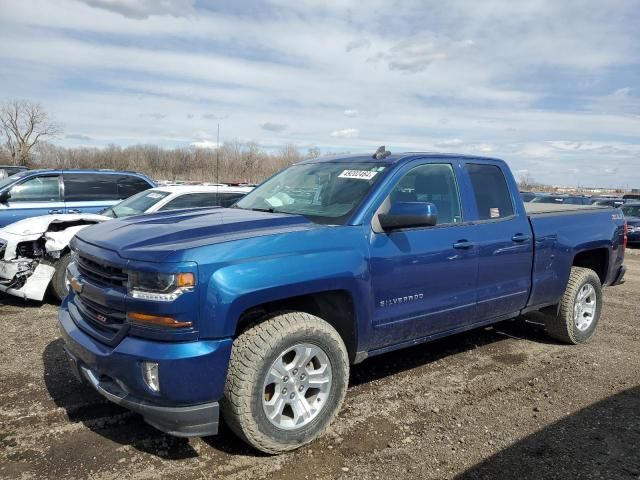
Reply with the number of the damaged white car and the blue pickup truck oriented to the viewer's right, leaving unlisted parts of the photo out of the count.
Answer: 0

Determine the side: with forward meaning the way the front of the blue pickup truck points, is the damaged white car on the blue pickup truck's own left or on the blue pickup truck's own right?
on the blue pickup truck's own right

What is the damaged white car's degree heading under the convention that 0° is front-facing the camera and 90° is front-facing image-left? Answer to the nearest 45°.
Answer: approximately 45°

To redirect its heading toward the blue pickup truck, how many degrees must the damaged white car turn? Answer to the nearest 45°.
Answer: approximately 90° to its left

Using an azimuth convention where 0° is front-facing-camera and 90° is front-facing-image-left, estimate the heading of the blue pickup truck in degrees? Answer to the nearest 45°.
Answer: approximately 45°
